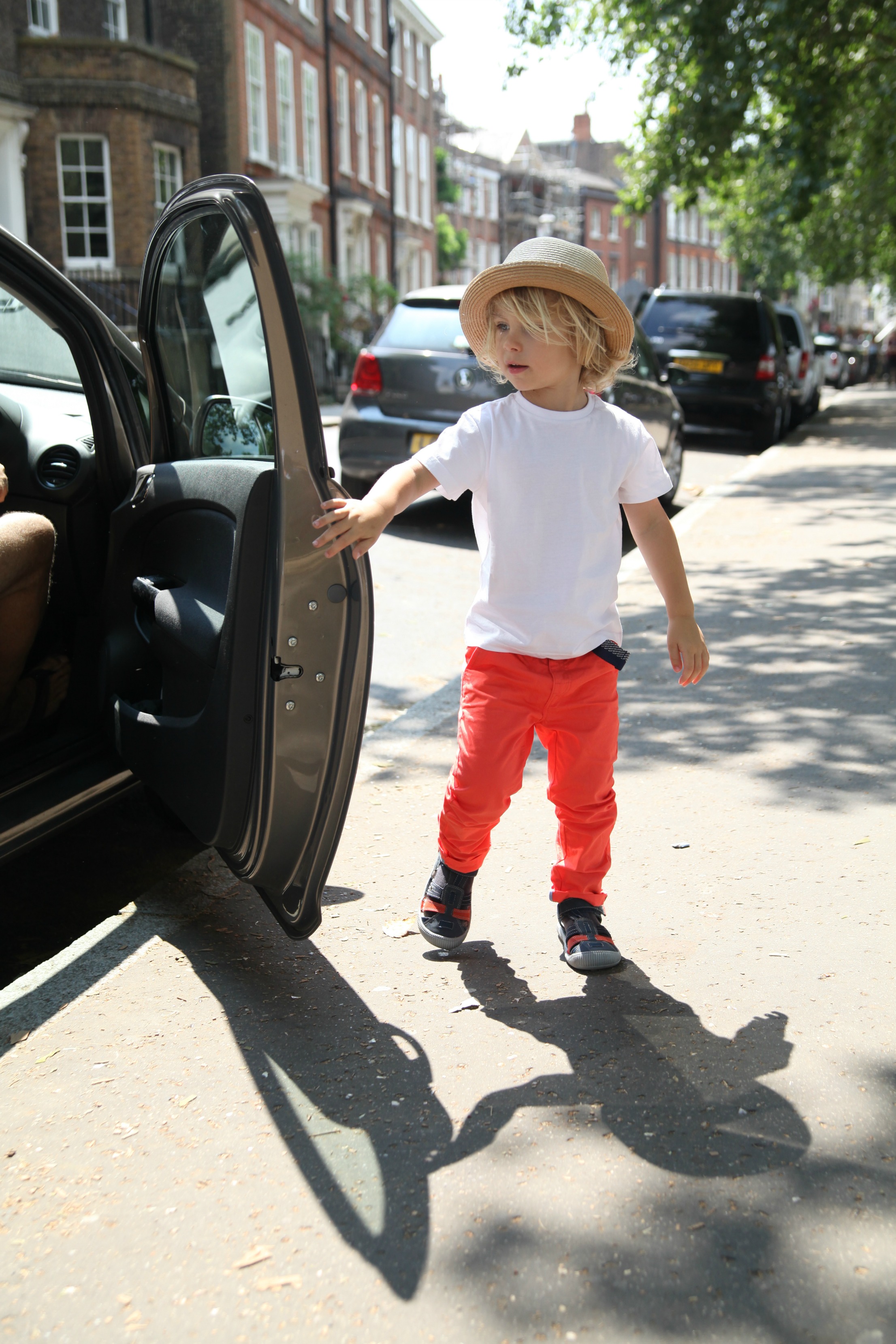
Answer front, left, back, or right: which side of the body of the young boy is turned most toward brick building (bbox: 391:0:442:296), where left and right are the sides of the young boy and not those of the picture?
back

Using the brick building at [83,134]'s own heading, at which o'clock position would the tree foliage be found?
The tree foliage is roughly at 12 o'clock from the brick building.

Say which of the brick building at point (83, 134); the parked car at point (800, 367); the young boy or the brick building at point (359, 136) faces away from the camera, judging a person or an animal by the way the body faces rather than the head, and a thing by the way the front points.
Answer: the parked car

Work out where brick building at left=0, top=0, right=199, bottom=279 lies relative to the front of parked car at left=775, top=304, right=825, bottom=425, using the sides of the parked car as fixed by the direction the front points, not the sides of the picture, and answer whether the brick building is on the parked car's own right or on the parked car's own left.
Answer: on the parked car's own left

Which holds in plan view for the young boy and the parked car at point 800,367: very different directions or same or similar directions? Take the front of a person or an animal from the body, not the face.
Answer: very different directions

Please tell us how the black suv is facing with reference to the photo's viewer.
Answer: facing away from the viewer

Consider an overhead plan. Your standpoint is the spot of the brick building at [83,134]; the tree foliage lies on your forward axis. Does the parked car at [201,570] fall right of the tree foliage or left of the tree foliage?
right

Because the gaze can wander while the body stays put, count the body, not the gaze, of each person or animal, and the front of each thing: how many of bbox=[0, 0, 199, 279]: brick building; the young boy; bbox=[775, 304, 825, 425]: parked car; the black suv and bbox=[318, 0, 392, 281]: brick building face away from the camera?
2

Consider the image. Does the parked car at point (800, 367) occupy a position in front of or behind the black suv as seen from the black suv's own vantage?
in front

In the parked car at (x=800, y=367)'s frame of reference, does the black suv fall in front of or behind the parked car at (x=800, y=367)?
behind

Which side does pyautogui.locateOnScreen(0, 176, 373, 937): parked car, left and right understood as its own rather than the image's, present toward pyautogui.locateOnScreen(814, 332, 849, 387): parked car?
front

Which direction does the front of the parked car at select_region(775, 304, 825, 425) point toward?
away from the camera

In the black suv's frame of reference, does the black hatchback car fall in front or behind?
behind

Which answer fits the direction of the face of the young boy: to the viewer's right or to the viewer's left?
to the viewer's left

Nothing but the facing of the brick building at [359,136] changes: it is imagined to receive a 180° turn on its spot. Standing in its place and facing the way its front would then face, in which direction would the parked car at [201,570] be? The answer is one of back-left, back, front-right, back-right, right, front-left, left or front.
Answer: back-left

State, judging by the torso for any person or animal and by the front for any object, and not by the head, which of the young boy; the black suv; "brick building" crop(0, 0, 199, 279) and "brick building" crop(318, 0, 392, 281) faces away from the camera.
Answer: the black suv
